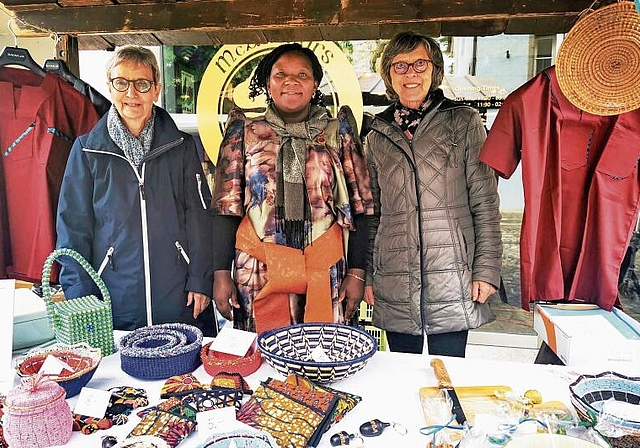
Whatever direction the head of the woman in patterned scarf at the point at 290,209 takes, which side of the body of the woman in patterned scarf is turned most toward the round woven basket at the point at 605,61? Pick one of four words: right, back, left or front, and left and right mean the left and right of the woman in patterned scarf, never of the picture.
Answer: left

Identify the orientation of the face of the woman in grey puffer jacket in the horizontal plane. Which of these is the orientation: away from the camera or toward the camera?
toward the camera

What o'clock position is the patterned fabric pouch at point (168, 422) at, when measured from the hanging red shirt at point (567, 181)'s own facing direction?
The patterned fabric pouch is roughly at 1 o'clock from the hanging red shirt.

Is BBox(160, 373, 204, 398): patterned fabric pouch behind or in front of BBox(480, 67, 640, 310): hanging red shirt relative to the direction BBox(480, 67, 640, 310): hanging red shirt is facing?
in front

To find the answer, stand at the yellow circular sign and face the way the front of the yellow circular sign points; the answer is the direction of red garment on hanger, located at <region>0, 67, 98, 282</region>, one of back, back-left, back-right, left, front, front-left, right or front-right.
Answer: front-right

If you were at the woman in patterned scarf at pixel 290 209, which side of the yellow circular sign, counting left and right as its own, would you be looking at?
front

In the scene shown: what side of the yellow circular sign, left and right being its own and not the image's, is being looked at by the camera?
front

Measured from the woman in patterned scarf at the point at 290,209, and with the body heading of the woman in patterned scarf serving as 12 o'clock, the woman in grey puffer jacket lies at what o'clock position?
The woman in grey puffer jacket is roughly at 9 o'clock from the woman in patterned scarf.

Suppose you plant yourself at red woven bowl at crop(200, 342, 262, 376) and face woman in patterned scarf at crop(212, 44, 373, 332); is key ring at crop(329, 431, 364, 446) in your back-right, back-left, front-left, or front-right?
back-right

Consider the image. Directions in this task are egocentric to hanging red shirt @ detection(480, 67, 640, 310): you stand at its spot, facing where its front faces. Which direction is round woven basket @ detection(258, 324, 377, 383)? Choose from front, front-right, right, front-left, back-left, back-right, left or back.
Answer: front-right

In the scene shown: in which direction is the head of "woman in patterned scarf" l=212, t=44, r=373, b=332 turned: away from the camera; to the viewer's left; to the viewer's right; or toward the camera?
toward the camera

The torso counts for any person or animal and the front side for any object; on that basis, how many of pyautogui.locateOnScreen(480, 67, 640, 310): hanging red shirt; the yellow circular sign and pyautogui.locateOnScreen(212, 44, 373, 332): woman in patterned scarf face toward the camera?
3

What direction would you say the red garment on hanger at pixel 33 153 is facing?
toward the camera
